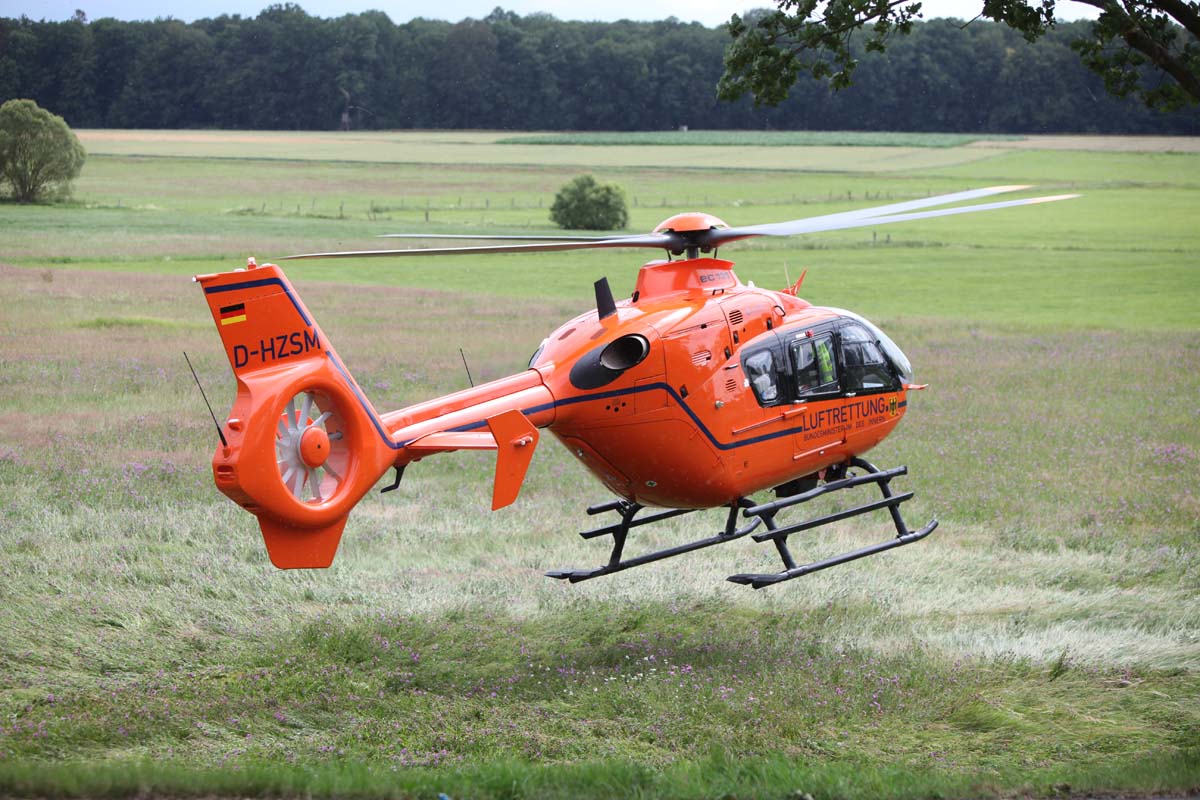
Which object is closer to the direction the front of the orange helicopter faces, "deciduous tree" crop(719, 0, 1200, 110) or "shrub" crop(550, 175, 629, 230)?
the deciduous tree

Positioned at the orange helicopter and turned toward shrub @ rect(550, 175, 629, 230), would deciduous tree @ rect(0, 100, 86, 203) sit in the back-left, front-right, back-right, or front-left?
front-left

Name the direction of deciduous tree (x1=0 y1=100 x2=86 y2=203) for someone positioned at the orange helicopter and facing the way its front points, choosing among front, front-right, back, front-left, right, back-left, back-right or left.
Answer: left

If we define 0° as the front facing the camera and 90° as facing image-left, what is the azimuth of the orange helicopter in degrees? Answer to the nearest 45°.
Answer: approximately 225°

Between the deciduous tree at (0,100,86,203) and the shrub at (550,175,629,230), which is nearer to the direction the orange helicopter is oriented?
the shrub

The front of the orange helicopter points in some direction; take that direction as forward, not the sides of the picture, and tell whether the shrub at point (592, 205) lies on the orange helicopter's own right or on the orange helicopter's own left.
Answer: on the orange helicopter's own left
